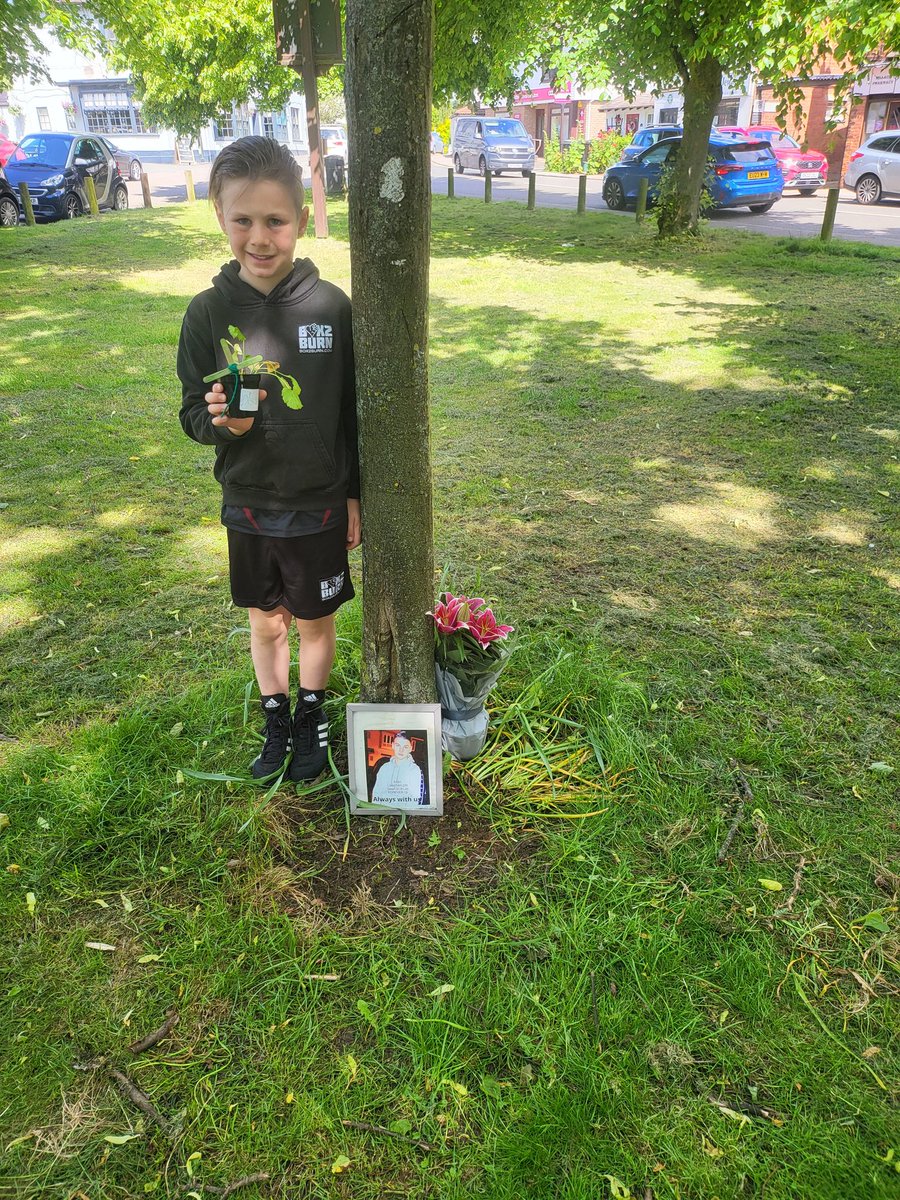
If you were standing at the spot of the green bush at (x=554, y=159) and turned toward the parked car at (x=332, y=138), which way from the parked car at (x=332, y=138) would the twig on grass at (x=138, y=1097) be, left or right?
left

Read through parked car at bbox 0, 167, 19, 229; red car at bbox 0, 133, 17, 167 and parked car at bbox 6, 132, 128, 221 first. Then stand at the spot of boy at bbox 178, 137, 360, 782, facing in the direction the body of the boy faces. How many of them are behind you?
3

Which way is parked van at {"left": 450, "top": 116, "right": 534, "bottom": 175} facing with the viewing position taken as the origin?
facing the viewer and to the right of the viewer

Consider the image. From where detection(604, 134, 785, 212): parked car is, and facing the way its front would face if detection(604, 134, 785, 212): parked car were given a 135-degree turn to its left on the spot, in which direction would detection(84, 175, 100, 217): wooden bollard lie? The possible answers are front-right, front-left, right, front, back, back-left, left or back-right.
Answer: right

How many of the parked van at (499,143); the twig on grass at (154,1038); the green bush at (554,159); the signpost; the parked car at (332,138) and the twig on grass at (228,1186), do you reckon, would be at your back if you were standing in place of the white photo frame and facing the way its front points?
4

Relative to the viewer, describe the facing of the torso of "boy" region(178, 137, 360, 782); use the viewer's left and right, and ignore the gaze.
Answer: facing the viewer

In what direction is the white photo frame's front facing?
toward the camera

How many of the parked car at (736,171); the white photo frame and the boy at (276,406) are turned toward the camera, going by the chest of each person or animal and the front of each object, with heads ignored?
2

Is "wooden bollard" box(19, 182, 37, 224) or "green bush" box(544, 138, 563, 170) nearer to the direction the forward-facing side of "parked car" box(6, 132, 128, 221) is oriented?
the wooden bollard

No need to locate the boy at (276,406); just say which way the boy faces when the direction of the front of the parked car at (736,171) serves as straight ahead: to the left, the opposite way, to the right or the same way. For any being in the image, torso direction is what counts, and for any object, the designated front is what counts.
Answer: the opposite way

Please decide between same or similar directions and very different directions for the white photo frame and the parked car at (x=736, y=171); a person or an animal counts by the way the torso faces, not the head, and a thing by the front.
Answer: very different directions

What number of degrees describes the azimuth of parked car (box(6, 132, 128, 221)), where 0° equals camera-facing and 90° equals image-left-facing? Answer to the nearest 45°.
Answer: approximately 45°

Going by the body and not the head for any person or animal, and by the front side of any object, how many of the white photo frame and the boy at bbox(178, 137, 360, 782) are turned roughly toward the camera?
2
